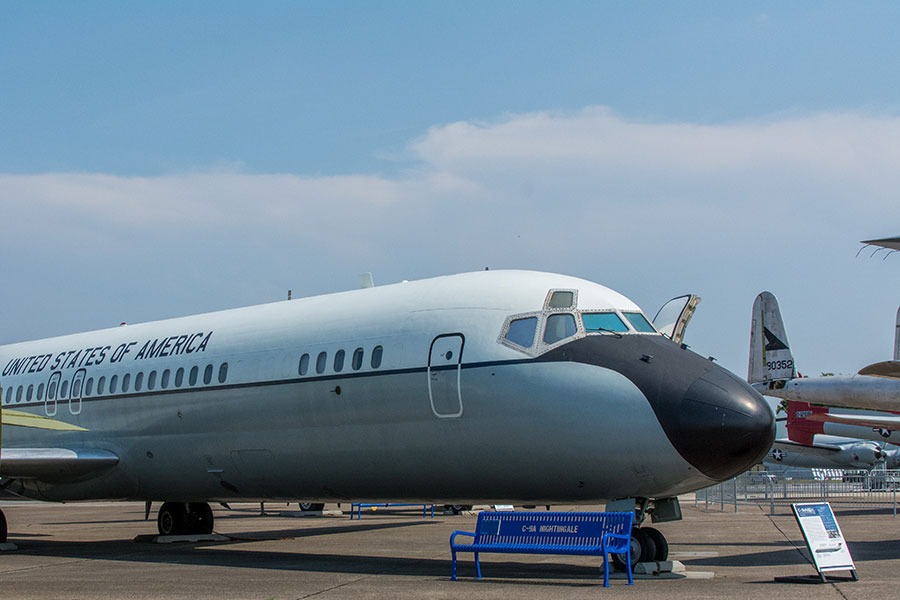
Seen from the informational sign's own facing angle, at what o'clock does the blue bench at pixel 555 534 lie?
The blue bench is roughly at 4 o'clock from the informational sign.

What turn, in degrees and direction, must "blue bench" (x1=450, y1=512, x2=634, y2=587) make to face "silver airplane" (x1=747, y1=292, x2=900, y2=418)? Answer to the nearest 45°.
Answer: approximately 180°

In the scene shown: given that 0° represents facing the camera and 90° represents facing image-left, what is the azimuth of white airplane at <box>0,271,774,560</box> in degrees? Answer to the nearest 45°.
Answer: approximately 315°

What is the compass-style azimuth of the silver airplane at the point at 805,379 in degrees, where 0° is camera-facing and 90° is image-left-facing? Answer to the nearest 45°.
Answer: approximately 315°

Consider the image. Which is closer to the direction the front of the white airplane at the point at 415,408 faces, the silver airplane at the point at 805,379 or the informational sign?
the informational sign

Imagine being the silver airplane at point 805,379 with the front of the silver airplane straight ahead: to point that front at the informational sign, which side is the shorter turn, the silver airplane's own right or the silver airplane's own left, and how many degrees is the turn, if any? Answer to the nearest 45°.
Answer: approximately 45° to the silver airplane's own right

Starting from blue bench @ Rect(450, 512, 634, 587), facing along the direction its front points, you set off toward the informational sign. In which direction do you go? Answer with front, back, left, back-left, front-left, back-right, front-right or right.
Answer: back-left
